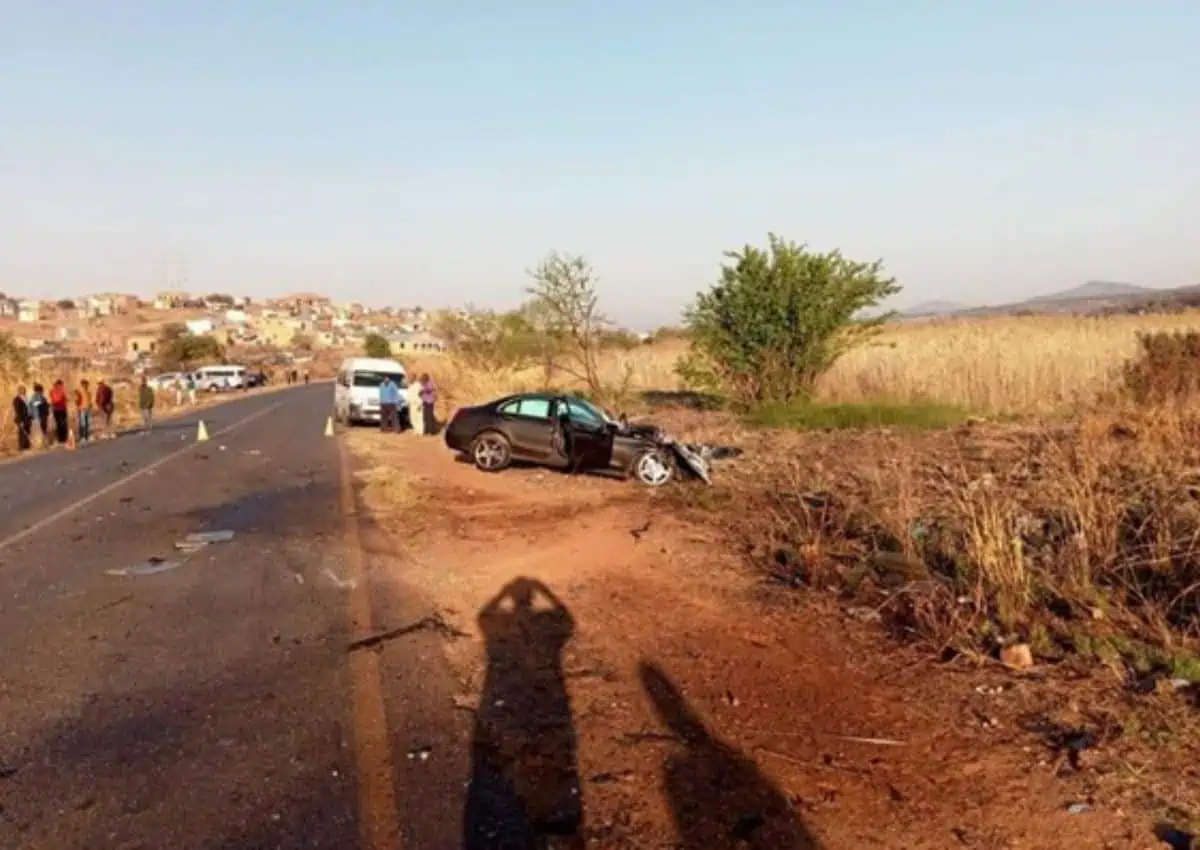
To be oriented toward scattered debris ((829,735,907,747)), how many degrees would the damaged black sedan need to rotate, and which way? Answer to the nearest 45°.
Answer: approximately 90° to its right

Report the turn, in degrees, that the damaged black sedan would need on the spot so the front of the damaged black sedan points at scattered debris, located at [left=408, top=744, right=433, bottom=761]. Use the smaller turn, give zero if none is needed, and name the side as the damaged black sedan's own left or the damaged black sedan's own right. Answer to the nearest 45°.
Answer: approximately 90° to the damaged black sedan's own right

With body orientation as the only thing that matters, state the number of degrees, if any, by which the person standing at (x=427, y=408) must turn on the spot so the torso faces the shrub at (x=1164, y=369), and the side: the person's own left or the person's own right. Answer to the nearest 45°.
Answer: approximately 135° to the person's own left

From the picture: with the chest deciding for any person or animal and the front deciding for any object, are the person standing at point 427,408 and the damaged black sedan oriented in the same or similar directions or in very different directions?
very different directions

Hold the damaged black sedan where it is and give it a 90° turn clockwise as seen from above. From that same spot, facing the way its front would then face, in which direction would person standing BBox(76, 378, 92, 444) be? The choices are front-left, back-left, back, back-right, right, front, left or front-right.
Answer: back-right

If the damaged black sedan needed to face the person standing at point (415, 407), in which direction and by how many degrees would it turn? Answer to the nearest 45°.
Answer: approximately 135° to its left

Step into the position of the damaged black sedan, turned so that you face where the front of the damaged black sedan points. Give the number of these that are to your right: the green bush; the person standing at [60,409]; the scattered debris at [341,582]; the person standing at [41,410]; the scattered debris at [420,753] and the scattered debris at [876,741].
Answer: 3

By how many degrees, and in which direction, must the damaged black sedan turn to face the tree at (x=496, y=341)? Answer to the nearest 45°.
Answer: approximately 90° to its left

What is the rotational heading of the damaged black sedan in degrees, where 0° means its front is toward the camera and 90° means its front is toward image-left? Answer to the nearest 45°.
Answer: approximately 270°

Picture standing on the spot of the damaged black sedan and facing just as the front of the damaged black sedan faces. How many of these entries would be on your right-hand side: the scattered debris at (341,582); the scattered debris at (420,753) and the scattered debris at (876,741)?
3
